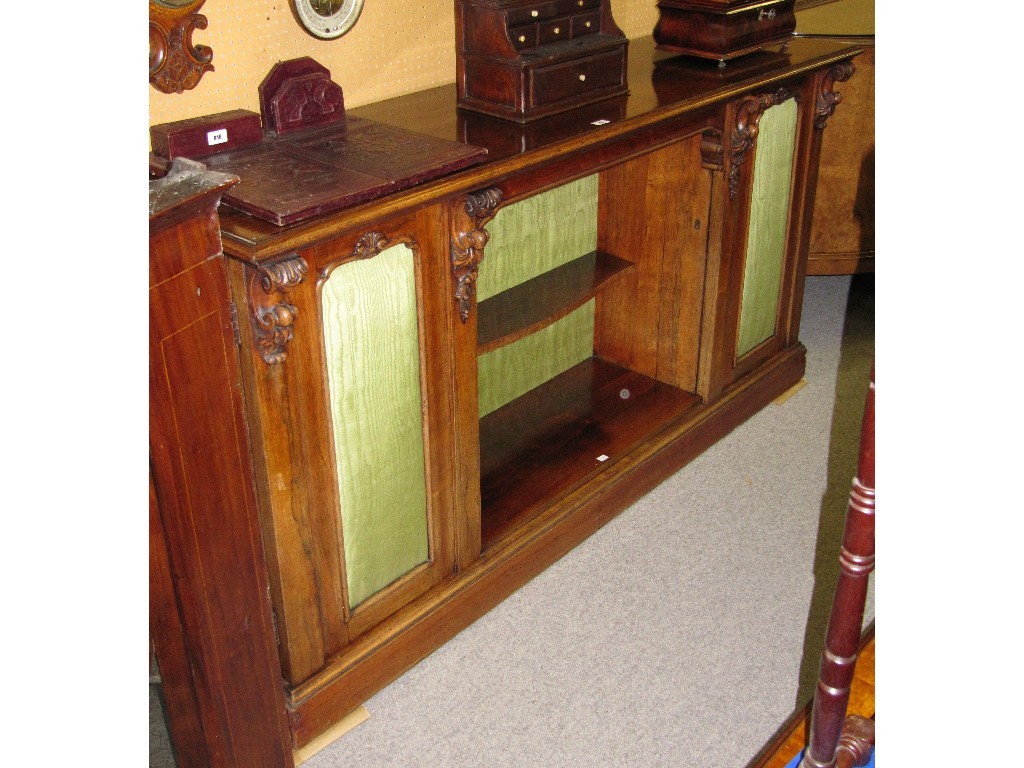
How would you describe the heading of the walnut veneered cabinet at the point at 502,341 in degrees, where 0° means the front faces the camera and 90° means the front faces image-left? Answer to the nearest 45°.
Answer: approximately 315°

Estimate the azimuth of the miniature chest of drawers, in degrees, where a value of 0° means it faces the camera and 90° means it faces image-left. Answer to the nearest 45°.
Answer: approximately 315°

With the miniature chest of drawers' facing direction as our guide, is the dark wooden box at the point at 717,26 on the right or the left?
on its left

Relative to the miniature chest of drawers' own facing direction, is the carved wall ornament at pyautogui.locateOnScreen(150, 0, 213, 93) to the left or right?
on its right

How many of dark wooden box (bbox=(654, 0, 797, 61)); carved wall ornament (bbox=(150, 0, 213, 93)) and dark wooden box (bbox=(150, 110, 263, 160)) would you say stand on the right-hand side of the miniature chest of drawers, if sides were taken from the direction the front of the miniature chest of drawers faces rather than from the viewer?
2

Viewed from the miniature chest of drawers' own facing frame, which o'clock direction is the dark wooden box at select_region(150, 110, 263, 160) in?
The dark wooden box is roughly at 3 o'clock from the miniature chest of drawers.
